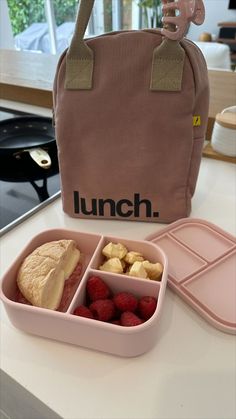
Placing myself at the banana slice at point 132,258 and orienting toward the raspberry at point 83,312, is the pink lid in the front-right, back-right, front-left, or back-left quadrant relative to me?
back-left

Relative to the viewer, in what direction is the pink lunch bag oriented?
toward the camera
